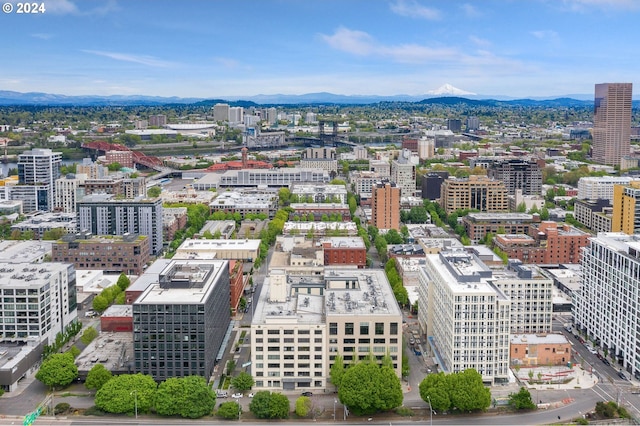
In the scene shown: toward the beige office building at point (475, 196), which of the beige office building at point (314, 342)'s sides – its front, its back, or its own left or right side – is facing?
back

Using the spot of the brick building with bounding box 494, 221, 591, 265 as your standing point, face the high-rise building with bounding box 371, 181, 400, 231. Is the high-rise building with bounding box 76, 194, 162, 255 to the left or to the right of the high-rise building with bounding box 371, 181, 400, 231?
left

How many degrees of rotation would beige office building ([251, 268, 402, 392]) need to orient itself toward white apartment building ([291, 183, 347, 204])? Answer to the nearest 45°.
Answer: approximately 180°

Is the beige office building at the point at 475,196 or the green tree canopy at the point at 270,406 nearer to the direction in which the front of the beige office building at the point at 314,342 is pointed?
the green tree canopy

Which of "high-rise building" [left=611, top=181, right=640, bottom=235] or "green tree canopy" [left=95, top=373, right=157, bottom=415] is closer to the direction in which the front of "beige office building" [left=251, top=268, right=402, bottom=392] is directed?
the green tree canopy

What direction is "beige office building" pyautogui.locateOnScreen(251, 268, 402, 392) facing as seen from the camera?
toward the camera

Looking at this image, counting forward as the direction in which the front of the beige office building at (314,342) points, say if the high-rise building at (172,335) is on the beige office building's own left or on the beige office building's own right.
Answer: on the beige office building's own right

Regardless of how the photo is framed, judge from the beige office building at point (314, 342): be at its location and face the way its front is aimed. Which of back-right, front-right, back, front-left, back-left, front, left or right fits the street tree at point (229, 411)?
front-right

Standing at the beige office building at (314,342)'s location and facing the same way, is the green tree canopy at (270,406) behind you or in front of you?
in front

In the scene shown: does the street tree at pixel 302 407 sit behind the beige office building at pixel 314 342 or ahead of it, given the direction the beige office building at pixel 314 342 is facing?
ahead

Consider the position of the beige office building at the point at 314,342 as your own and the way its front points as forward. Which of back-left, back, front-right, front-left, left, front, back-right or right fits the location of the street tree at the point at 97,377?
right

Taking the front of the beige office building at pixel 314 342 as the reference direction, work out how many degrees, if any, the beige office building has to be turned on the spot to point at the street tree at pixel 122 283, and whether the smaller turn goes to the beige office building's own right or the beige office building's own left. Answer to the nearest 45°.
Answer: approximately 135° to the beige office building's own right

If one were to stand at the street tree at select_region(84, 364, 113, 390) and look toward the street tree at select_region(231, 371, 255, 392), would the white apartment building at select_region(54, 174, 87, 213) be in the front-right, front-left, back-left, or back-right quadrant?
back-left

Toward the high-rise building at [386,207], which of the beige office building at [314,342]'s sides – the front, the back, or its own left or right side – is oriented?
back

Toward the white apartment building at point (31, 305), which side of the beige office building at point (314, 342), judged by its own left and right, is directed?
right
